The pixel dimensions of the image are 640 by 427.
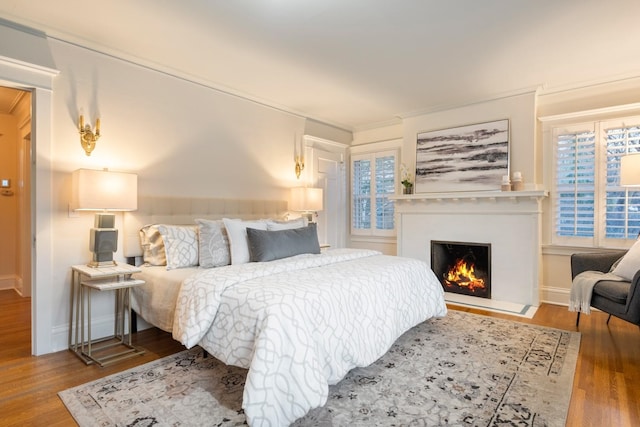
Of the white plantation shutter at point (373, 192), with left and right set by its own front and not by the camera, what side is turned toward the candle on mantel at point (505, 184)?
left

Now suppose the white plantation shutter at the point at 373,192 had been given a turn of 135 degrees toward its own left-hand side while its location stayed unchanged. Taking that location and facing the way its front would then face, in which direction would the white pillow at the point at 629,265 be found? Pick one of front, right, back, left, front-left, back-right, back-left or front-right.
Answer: front-right

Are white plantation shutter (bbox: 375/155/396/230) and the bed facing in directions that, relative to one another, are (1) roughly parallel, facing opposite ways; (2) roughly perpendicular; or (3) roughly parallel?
roughly perpendicular

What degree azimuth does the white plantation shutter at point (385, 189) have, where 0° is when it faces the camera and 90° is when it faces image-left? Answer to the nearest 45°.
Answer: approximately 45°

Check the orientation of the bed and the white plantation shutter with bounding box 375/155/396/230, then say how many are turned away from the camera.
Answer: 0

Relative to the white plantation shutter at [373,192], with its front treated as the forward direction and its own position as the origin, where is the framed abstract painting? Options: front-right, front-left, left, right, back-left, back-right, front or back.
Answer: left

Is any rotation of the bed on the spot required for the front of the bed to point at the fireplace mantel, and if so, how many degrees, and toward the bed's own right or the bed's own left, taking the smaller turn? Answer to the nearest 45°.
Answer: approximately 90° to the bed's own left

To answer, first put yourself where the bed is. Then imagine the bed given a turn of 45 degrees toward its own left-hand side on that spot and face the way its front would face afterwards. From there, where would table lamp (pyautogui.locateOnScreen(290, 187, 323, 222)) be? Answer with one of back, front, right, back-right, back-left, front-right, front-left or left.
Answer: left

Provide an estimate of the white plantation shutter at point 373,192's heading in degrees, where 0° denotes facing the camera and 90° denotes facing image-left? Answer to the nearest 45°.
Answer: approximately 45°

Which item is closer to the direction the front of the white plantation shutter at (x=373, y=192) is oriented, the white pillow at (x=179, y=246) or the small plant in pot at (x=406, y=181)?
the white pillow

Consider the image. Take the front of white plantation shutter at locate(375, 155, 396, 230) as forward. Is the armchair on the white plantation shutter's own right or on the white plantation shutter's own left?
on the white plantation shutter's own left

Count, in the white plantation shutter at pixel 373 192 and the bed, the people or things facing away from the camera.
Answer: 0

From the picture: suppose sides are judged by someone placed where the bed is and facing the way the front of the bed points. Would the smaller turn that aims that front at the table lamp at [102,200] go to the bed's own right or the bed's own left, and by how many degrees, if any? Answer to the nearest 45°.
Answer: approximately 180°

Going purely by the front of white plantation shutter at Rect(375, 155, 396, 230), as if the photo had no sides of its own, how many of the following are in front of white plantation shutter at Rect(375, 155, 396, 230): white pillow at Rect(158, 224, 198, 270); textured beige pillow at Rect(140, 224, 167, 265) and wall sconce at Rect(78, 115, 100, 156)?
3
